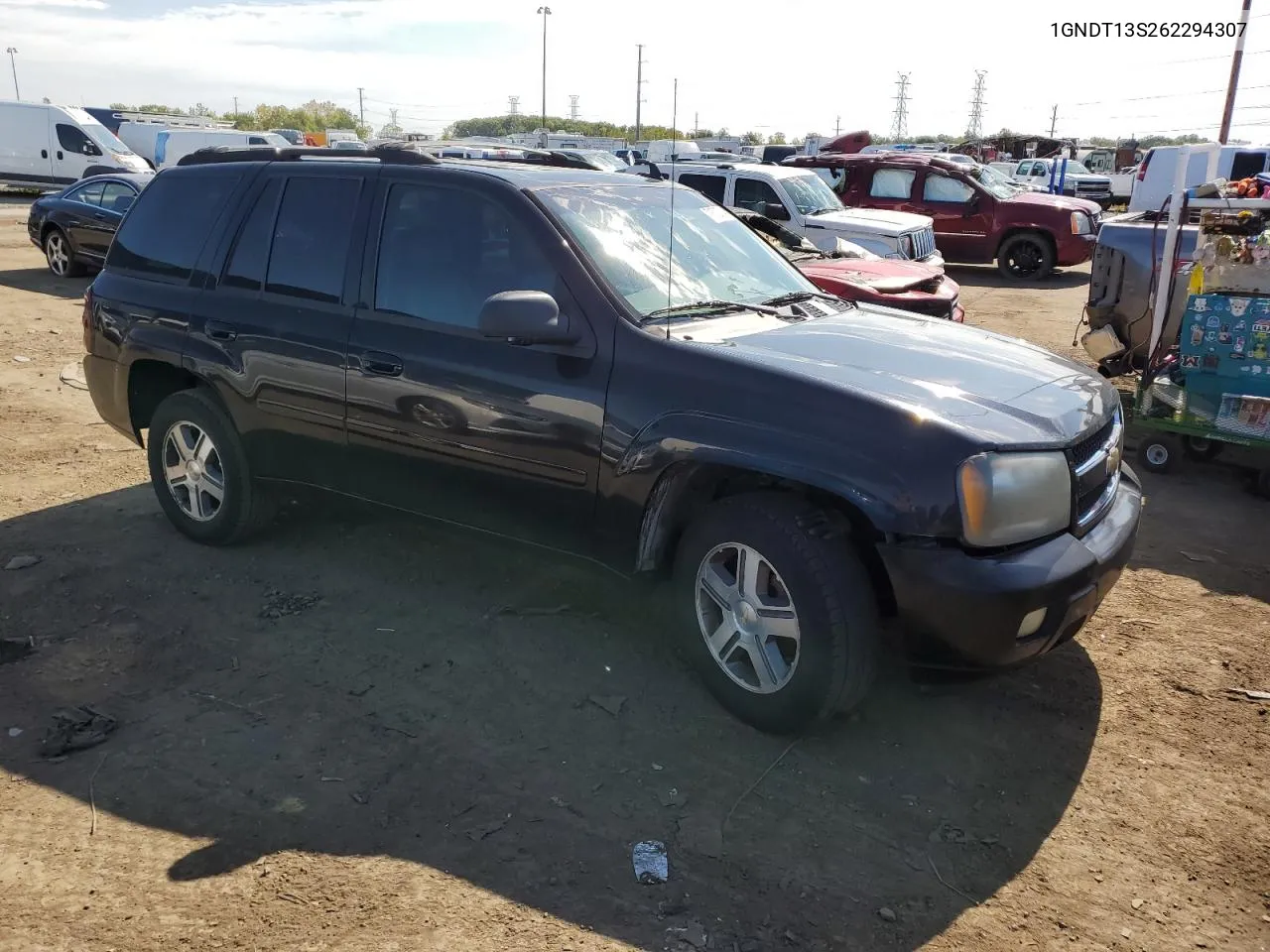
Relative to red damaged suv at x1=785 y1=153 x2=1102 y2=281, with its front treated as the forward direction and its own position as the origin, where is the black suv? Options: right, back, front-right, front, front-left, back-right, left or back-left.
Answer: right

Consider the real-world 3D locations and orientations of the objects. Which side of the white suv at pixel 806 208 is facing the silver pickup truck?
front

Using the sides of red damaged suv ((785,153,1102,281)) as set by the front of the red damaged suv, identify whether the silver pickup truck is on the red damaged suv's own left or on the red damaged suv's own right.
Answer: on the red damaged suv's own right

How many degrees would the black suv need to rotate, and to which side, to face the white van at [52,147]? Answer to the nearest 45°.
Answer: approximately 180°

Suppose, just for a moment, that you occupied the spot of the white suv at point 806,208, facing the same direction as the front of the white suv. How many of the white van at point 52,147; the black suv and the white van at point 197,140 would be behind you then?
2

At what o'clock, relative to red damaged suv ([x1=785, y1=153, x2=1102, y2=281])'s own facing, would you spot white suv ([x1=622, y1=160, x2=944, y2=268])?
The white suv is roughly at 4 o'clock from the red damaged suv.

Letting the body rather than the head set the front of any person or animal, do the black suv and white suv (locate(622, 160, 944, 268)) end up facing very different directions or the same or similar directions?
same or similar directions

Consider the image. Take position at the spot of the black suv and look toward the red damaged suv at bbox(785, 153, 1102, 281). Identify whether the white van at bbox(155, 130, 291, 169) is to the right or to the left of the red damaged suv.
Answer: left

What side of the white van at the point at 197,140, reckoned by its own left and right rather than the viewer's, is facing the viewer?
right

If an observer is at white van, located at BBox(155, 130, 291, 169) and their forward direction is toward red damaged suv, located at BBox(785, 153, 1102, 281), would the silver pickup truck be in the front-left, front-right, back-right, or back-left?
front-right

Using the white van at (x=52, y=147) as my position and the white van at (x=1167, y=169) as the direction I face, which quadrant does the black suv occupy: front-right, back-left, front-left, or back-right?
front-right

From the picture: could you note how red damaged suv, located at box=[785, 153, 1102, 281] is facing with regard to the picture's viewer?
facing to the right of the viewer

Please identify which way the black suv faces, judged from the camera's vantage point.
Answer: facing the viewer and to the right of the viewer

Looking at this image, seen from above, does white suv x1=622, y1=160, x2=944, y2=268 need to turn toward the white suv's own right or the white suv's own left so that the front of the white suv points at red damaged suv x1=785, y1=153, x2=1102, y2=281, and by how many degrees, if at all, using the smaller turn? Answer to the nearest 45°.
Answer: approximately 90° to the white suv's own left

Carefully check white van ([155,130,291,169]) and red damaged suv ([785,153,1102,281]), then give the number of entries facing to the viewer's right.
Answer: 2

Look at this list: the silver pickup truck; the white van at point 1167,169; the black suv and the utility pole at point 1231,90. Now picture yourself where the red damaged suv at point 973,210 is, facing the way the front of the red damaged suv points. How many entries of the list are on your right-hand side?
2
